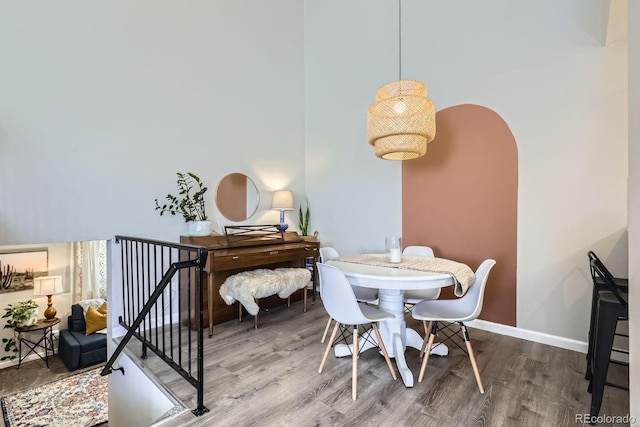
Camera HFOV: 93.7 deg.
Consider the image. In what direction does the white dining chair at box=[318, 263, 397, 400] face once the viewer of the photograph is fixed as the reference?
facing away from the viewer and to the right of the viewer

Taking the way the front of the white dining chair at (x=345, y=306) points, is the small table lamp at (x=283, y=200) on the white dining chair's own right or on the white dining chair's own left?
on the white dining chair's own left

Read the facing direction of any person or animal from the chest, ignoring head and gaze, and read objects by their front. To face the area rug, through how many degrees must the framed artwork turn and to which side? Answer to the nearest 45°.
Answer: approximately 45° to its right

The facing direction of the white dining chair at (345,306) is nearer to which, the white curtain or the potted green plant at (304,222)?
the potted green plant

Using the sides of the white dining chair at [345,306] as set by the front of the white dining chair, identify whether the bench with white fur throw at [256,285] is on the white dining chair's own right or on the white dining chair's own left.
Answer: on the white dining chair's own left

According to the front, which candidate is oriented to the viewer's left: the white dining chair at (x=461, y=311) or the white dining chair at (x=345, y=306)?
the white dining chair at (x=461, y=311)

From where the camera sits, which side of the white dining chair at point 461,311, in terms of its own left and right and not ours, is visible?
left

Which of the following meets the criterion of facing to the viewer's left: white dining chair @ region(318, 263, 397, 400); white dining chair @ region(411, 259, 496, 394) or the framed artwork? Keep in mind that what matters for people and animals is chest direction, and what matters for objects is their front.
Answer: white dining chair @ region(411, 259, 496, 394)

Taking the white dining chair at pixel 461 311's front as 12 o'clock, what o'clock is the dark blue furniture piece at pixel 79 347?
The dark blue furniture piece is roughly at 12 o'clock from the white dining chair.
